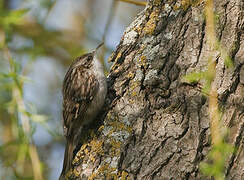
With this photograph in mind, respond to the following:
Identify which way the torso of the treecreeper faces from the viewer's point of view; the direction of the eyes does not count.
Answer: to the viewer's right
